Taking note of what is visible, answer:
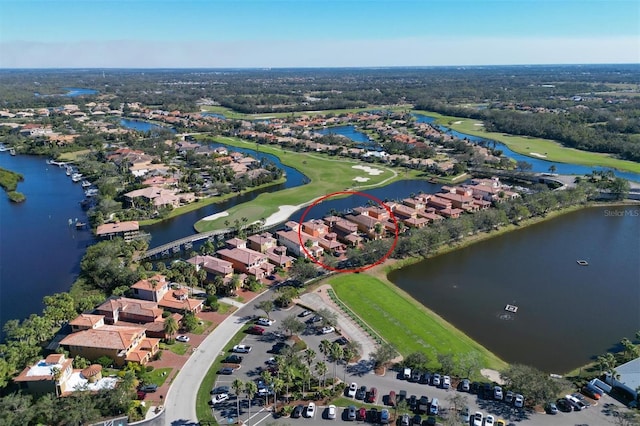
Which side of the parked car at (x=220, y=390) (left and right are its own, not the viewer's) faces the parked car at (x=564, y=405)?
back

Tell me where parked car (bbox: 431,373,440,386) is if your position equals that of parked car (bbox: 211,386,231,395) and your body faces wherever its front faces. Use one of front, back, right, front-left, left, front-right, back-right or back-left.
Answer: back

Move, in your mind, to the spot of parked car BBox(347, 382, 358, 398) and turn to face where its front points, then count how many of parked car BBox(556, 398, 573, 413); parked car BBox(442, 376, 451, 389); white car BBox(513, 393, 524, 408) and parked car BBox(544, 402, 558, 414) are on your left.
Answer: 4

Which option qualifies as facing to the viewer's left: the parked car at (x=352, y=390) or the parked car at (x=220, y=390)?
the parked car at (x=220, y=390)

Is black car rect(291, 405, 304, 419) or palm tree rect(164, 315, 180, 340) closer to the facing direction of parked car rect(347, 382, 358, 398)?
the black car

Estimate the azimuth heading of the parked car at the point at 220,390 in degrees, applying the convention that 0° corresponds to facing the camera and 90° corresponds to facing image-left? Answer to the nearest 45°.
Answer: approximately 90°

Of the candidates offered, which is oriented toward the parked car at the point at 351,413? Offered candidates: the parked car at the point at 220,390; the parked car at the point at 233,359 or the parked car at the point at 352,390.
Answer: the parked car at the point at 352,390

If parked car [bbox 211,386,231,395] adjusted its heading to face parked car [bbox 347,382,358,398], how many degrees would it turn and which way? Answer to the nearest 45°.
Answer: approximately 180°

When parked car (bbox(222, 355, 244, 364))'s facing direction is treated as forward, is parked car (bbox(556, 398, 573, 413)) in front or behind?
behind

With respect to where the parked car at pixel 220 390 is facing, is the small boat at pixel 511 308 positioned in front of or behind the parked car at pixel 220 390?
behind

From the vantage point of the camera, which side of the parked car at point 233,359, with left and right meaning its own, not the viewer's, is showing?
left

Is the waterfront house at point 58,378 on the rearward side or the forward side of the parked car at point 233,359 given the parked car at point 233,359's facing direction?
on the forward side

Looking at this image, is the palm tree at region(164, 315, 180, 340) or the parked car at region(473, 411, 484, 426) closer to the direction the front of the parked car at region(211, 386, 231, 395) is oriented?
the palm tree
